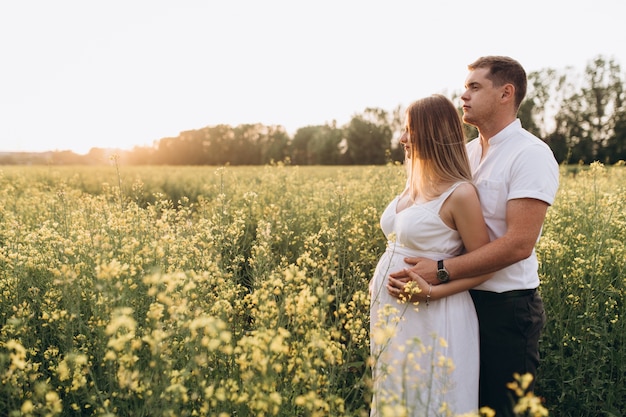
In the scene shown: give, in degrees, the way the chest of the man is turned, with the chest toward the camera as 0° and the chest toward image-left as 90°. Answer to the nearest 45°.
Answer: approximately 90°

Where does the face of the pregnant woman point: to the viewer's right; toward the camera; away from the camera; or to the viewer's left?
to the viewer's left

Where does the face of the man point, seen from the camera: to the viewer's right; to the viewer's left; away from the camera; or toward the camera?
to the viewer's left
